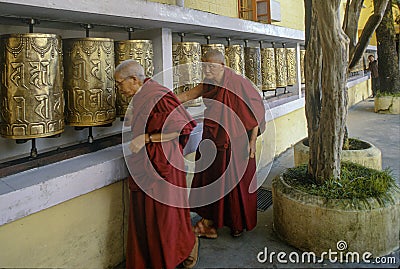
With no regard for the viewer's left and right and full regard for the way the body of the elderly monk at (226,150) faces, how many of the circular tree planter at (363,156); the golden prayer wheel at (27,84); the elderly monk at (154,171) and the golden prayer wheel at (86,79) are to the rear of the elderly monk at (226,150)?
1

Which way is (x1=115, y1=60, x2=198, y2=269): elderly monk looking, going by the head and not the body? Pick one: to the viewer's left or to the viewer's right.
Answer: to the viewer's left

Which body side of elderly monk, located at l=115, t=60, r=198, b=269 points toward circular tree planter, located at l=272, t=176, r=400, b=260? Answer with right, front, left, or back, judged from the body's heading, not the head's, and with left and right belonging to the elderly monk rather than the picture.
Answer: back

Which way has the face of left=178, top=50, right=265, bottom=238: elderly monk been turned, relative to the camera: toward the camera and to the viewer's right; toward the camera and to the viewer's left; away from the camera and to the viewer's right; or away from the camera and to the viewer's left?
toward the camera and to the viewer's left

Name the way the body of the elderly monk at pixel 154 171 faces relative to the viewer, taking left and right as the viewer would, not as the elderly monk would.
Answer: facing to the left of the viewer

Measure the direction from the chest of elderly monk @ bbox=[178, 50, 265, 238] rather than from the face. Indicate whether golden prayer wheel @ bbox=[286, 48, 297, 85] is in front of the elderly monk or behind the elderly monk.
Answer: behind

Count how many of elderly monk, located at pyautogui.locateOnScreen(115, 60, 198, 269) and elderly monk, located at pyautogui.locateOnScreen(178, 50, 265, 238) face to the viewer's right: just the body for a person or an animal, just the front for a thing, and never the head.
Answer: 0

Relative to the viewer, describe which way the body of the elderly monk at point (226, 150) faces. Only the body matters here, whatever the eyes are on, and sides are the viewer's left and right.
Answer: facing the viewer and to the left of the viewer

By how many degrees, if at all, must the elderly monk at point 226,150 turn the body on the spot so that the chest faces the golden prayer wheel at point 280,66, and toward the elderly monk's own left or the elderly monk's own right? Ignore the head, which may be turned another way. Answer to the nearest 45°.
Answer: approximately 135° to the elderly monk's own right
